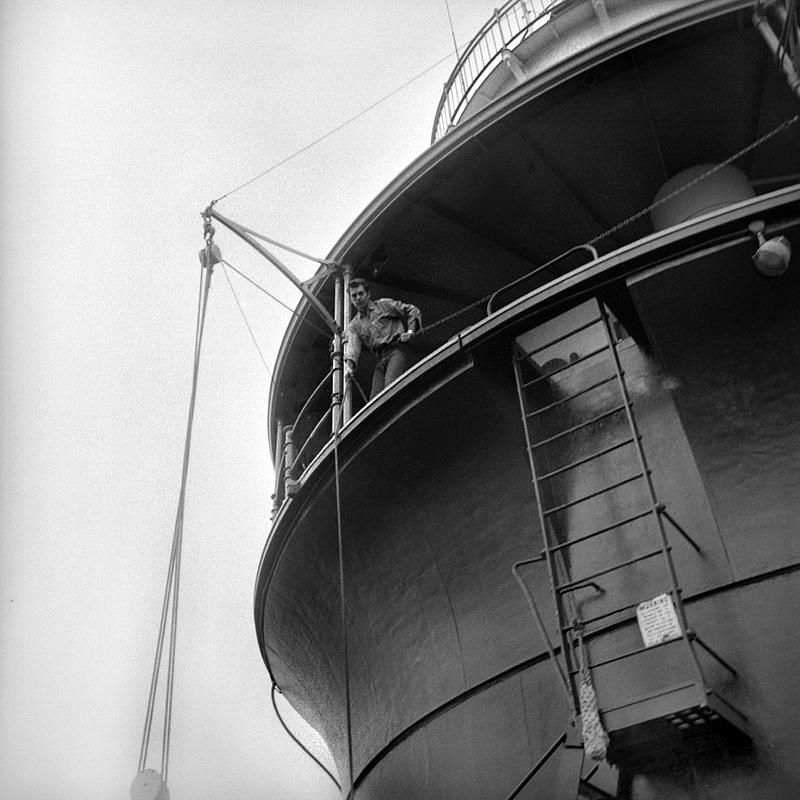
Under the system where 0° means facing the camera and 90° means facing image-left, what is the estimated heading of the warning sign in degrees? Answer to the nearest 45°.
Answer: approximately 0°
